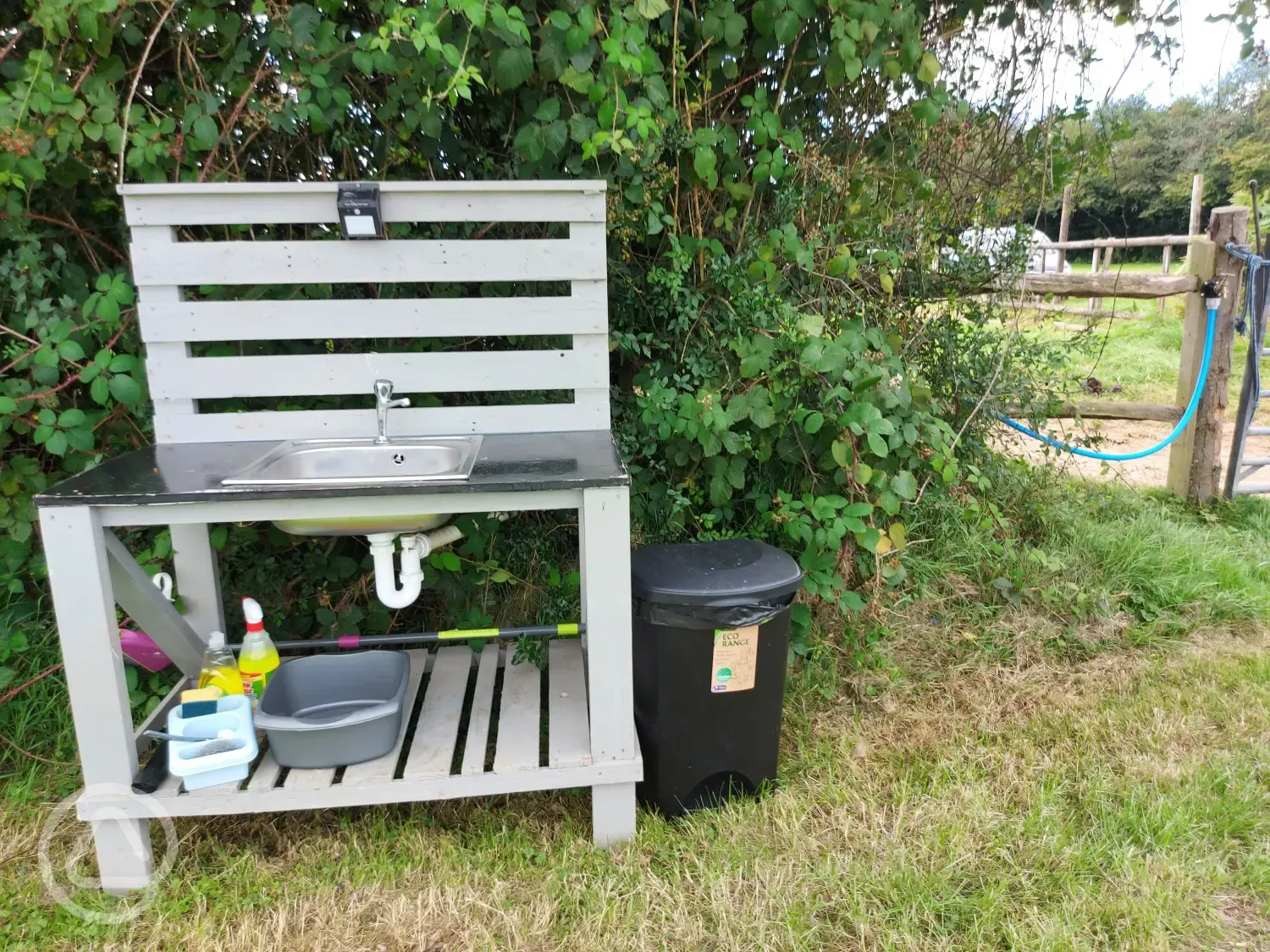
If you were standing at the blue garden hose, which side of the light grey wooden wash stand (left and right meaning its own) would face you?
left

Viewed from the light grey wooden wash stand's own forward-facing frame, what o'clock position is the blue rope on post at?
The blue rope on post is roughly at 9 o'clock from the light grey wooden wash stand.

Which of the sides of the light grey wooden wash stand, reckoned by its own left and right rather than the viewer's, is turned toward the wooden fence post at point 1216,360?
left

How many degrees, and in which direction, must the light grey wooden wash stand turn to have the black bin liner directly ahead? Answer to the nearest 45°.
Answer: approximately 45° to its left

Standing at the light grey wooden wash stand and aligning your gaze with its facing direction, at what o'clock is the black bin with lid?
The black bin with lid is roughly at 10 o'clock from the light grey wooden wash stand.

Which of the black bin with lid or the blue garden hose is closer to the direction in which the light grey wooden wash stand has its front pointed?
the black bin with lid

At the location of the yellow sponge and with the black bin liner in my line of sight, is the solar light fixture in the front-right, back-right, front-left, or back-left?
front-left
